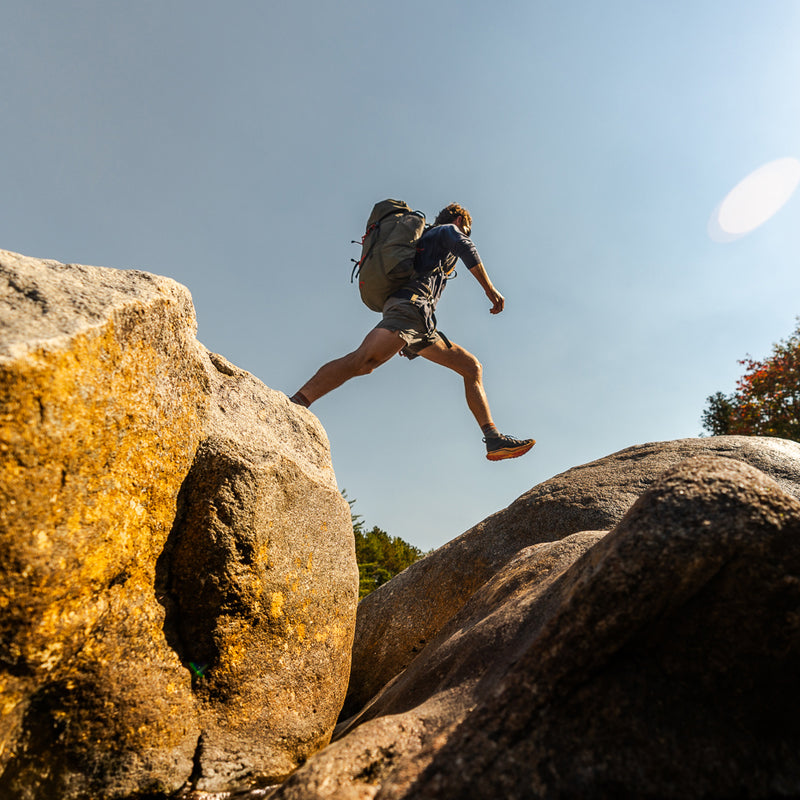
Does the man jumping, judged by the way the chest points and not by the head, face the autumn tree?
no

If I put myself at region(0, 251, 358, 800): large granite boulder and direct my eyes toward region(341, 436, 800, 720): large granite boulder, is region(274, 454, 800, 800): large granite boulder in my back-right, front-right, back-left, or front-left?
front-right

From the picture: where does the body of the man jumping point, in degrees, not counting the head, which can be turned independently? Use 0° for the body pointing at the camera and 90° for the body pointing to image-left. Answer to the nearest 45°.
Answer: approximately 270°
